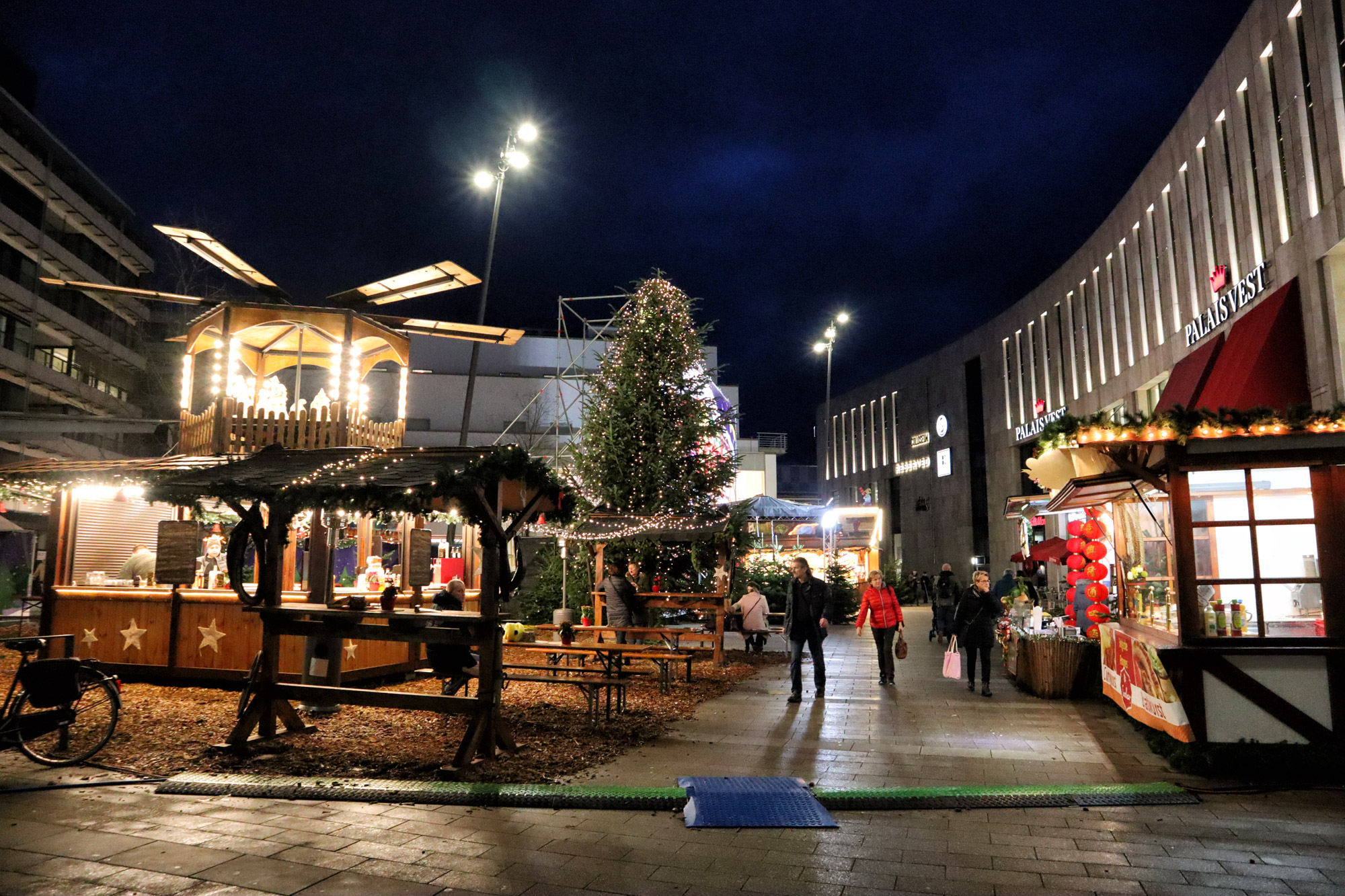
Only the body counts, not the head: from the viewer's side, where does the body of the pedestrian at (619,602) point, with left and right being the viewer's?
facing away from the viewer

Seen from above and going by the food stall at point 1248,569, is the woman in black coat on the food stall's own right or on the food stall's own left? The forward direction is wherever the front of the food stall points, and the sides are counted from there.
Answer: on the food stall's own right

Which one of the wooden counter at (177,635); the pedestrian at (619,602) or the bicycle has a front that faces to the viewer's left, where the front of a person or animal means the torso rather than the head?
the bicycle

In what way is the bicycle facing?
to the viewer's left

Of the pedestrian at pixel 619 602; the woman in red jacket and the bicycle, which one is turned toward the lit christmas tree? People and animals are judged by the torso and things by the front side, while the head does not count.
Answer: the pedestrian

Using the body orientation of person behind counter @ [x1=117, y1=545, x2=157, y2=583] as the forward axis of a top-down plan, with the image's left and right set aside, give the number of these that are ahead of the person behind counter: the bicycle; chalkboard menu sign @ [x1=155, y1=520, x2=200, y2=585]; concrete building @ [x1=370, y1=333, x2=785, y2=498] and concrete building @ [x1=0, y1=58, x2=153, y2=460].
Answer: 2

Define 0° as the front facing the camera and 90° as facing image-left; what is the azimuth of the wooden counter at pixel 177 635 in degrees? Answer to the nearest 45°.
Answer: approximately 0°

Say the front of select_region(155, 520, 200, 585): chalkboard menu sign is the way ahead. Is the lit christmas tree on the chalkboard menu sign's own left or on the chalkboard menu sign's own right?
on the chalkboard menu sign's own left

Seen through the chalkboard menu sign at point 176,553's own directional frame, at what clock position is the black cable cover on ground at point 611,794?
The black cable cover on ground is roughly at 11 o'clock from the chalkboard menu sign.

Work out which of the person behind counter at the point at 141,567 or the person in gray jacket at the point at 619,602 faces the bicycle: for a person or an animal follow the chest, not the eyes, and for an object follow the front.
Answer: the person behind counter
